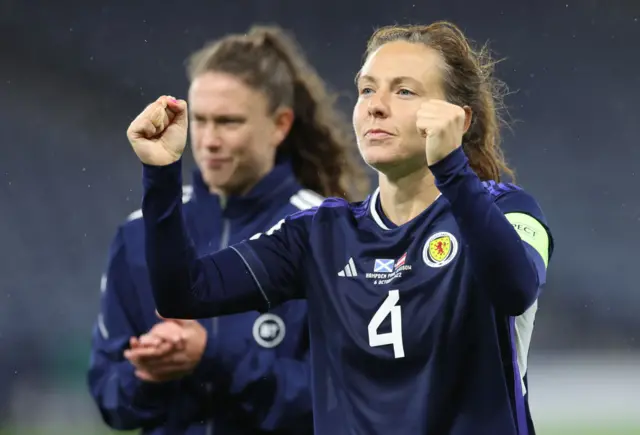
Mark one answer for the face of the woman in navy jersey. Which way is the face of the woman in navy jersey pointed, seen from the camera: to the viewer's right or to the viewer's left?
to the viewer's left

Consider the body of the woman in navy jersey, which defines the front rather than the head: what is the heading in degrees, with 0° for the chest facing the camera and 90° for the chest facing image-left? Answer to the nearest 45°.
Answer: approximately 45°
